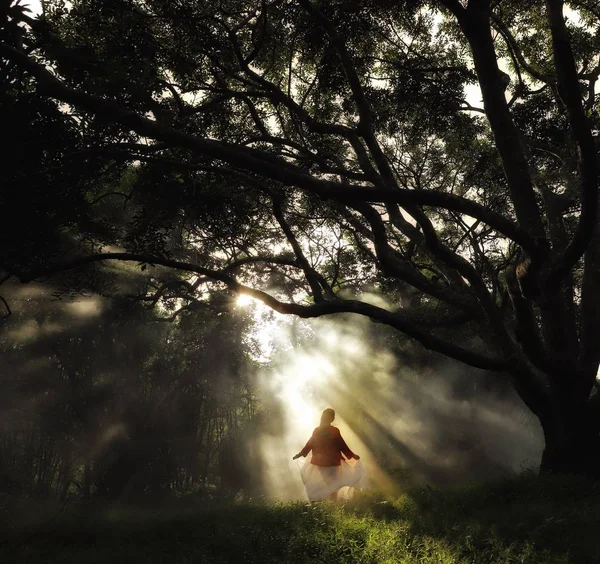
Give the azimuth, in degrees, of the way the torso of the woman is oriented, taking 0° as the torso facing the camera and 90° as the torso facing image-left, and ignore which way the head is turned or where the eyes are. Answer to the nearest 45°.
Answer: approximately 180°
